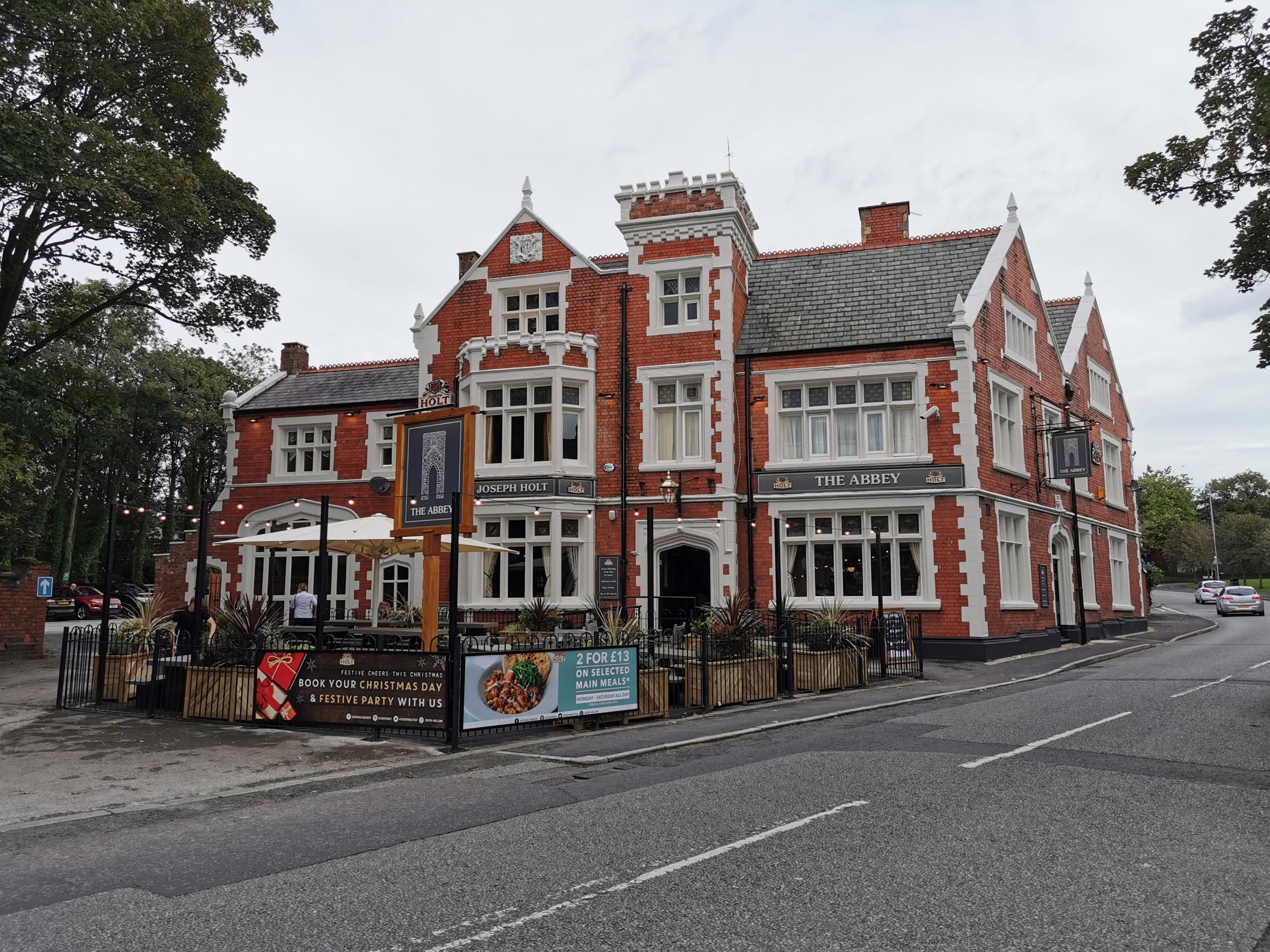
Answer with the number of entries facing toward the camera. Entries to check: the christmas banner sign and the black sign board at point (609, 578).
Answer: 2

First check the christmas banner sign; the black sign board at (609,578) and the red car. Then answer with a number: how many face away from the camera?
0

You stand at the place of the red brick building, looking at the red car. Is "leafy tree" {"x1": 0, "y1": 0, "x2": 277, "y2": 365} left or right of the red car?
left

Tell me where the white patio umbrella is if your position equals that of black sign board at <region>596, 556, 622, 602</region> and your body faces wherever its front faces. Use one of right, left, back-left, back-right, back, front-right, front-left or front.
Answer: front-right

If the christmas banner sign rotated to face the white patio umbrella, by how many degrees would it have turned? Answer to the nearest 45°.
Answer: approximately 180°

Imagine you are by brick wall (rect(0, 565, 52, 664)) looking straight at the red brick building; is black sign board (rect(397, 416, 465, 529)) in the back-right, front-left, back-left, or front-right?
front-right

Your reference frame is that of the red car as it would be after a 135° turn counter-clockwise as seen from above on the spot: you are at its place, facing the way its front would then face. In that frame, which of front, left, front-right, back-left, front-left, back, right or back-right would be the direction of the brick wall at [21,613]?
back

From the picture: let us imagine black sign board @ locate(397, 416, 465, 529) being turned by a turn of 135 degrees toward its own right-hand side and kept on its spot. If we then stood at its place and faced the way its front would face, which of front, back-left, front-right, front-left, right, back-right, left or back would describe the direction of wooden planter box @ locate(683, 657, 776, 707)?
right

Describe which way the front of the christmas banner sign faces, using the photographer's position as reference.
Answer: facing the viewer

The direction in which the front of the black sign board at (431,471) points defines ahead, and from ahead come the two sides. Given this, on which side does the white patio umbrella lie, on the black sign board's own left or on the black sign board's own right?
on the black sign board's own right
